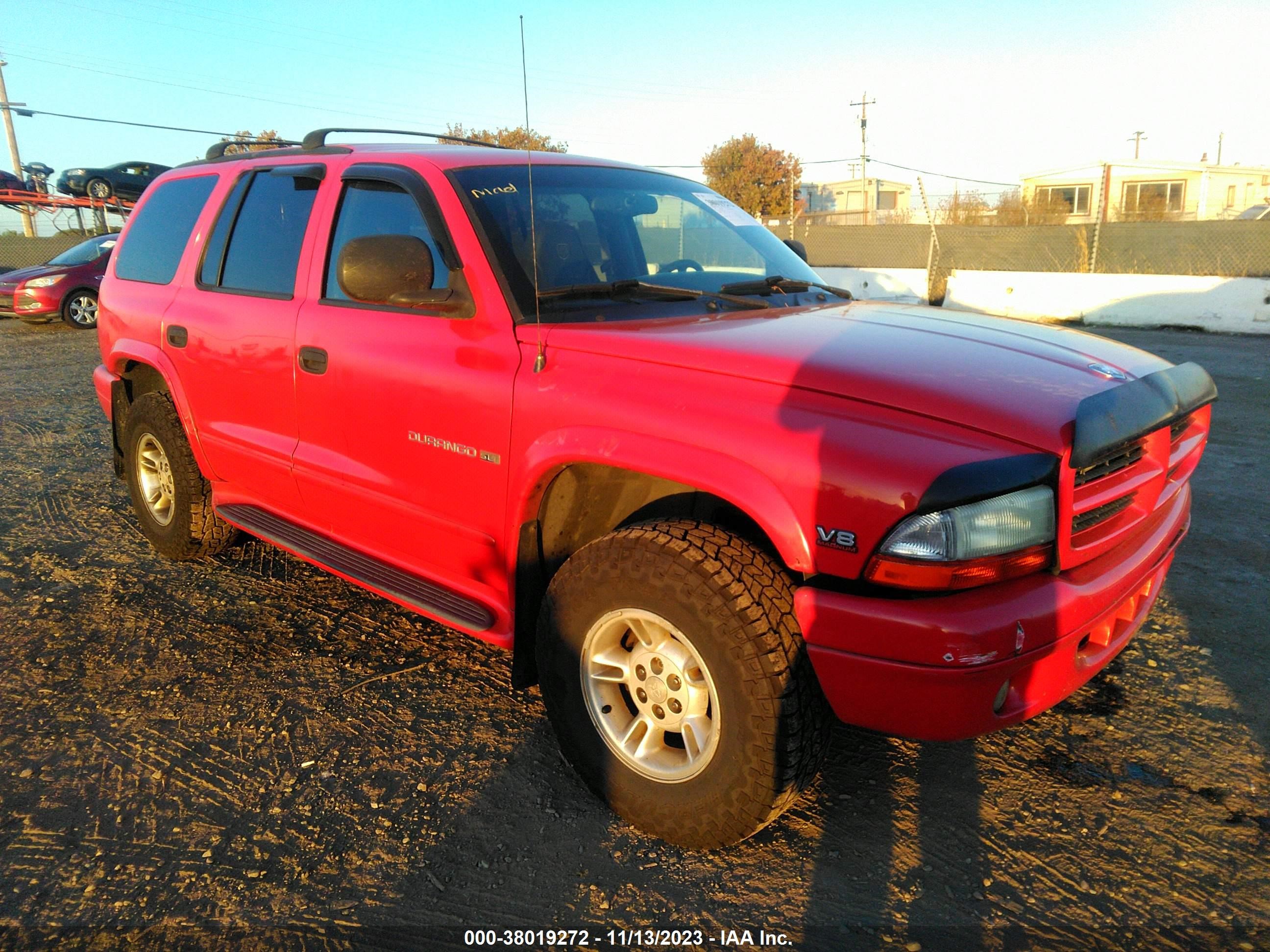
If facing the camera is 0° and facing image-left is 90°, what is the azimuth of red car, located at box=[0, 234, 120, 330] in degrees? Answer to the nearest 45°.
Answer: approximately 45°

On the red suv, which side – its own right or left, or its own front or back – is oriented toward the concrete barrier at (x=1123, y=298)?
left

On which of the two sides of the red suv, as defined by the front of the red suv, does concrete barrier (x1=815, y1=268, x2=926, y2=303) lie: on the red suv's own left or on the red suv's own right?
on the red suv's own left

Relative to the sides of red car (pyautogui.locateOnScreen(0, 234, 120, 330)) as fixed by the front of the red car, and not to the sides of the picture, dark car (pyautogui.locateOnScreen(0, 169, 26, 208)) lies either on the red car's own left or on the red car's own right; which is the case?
on the red car's own right

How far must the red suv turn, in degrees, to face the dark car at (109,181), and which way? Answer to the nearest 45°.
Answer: approximately 180°

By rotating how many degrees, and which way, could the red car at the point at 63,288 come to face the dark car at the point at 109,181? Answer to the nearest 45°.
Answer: approximately 135° to its right

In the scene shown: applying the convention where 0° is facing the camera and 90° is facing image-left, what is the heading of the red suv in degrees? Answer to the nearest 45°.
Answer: approximately 315°
